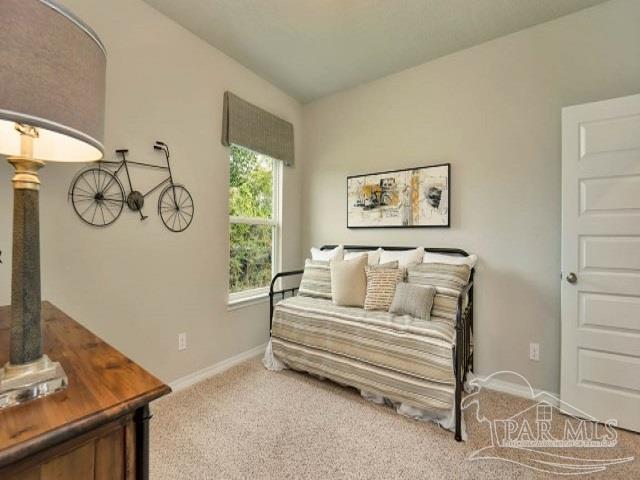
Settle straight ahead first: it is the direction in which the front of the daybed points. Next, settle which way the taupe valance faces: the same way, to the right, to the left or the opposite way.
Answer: to the left

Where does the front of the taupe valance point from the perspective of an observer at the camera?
facing the viewer and to the right of the viewer

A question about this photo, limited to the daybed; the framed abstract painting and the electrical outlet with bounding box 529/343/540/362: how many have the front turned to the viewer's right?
0

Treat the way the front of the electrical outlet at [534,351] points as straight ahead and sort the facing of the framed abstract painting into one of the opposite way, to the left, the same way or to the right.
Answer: the same way

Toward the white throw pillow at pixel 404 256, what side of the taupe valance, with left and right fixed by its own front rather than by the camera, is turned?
front

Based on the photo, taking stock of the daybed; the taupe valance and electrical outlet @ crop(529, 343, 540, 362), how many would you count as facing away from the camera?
0

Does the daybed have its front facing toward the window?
no

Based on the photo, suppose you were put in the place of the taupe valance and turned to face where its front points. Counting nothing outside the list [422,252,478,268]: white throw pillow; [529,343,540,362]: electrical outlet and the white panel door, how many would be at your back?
0

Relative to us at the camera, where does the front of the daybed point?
facing the viewer and to the left of the viewer

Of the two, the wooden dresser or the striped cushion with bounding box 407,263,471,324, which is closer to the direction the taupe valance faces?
the striped cushion

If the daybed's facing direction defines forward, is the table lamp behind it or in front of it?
in front

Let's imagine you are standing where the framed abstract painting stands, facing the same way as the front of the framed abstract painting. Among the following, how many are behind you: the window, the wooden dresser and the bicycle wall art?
0

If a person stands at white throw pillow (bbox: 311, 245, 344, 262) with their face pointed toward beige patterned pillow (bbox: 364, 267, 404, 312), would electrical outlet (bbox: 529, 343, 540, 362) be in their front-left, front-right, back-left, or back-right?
front-left

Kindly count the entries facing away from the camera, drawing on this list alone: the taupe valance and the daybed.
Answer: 0

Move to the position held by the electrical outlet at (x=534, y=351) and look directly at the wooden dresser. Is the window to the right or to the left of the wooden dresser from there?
right

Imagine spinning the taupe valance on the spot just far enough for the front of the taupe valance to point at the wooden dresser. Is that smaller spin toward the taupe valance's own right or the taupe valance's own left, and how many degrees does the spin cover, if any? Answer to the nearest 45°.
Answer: approximately 45° to the taupe valance's own right

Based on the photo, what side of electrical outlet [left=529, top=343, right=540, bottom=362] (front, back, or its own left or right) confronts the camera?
front

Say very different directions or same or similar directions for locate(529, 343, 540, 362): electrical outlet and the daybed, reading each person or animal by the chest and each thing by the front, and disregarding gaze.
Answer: same or similar directions
